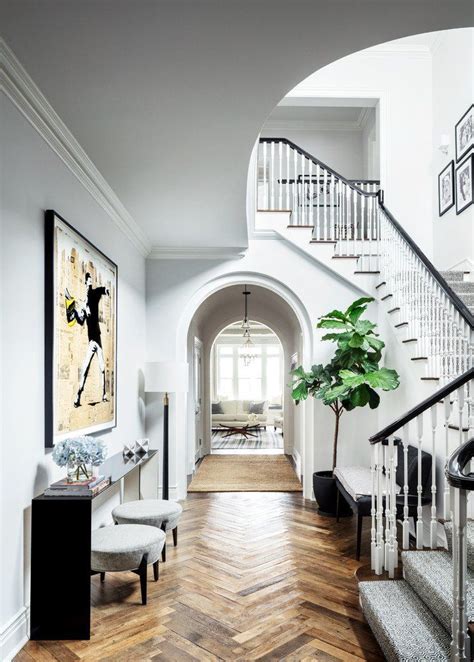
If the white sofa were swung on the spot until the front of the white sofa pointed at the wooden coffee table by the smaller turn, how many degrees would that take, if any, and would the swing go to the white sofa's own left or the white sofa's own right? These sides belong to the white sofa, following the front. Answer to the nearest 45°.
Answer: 0° — it already faces it

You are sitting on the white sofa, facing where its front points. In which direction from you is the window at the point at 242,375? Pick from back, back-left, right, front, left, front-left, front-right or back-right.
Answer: back

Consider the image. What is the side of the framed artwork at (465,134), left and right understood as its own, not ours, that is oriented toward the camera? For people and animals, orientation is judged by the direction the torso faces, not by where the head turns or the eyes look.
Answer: left

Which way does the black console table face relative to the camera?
to the viewer's right

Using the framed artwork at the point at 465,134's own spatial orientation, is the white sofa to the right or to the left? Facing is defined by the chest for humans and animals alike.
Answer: on its right

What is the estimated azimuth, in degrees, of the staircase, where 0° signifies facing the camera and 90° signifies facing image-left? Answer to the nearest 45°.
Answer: approximately 45°
